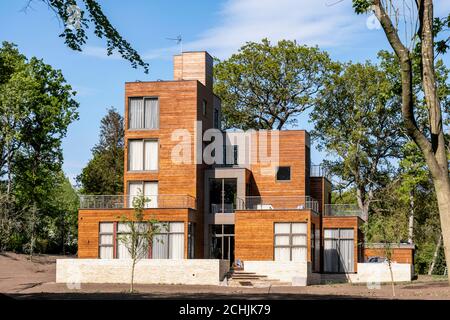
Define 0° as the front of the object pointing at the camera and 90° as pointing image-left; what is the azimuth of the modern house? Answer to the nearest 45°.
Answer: approximately 0°
